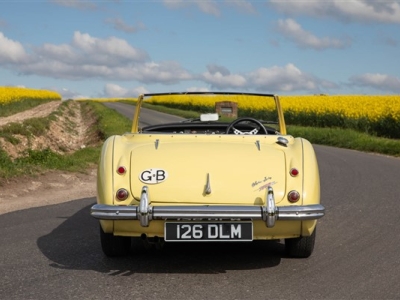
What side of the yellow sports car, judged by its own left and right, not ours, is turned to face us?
back
